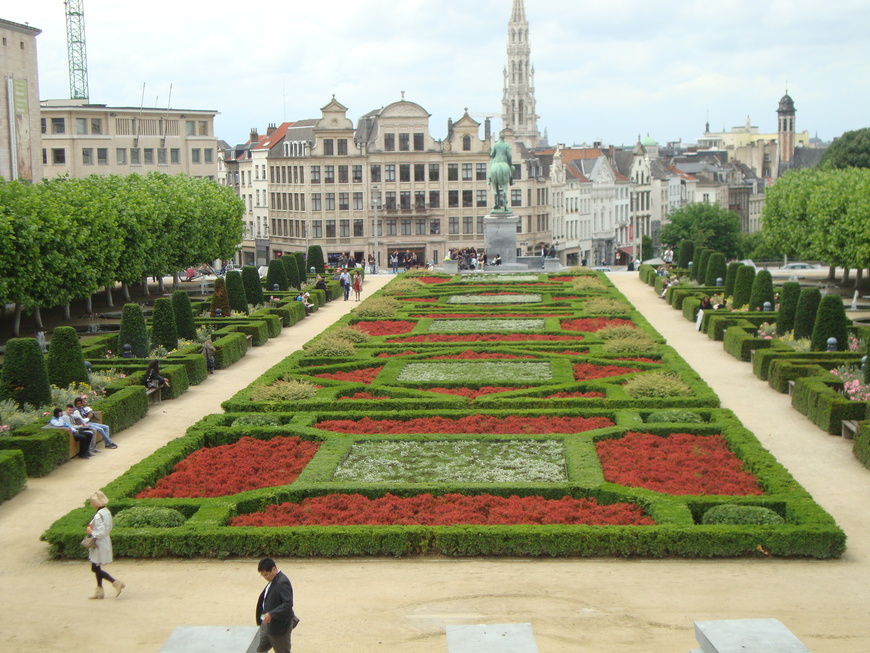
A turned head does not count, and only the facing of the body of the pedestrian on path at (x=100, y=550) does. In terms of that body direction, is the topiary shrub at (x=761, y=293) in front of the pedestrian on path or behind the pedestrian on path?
behind

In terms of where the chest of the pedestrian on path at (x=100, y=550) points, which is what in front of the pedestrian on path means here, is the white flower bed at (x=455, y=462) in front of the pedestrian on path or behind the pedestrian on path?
behind
